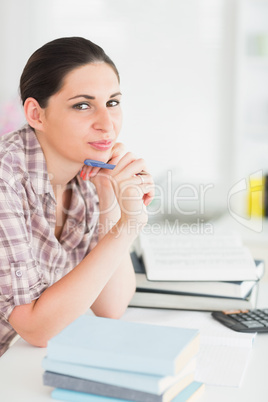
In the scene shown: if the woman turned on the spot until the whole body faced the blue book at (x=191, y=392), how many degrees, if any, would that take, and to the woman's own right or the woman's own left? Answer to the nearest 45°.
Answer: approximately 45° to the woman's own right

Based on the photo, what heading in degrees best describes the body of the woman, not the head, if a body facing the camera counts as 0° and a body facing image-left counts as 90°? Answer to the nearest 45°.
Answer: approximately 315°
